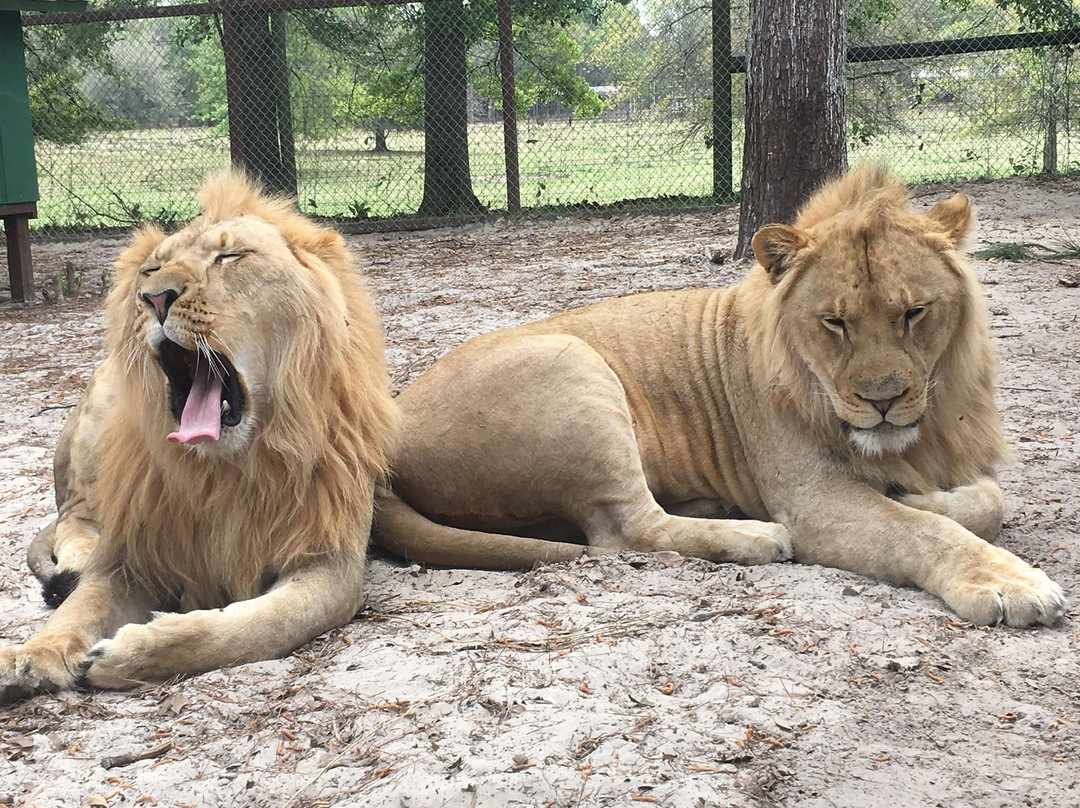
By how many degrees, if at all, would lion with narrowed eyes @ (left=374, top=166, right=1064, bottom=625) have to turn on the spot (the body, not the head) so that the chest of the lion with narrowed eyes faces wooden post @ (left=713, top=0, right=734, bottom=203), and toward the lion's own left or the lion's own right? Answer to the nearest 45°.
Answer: approximately 135° to the lion's own left

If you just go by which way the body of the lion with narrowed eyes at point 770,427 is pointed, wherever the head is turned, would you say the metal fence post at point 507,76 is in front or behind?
behind

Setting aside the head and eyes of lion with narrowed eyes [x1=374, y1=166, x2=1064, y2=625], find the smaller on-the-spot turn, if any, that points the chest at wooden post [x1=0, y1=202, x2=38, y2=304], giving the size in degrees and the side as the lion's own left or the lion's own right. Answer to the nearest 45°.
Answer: approximately 180°

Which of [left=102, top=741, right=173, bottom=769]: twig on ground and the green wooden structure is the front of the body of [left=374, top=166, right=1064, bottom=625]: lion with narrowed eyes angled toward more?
the twig on ground

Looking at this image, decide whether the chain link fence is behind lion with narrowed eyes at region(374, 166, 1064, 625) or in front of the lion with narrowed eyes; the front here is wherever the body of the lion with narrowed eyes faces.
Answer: behind

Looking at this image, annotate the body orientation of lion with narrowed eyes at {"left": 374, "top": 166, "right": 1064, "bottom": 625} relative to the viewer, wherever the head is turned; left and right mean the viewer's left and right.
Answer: facing the viewer and to the right of the viewer

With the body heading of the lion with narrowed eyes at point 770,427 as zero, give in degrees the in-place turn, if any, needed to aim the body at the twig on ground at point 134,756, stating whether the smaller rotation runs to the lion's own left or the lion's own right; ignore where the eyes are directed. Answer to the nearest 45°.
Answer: approximately 90° to the lion's own right

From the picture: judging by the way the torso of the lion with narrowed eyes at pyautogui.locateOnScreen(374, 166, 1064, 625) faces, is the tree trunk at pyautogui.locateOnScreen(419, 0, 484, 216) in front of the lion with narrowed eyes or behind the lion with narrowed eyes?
behind

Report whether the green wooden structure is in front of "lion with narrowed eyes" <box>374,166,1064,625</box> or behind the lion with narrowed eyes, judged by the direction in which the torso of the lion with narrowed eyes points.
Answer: behind

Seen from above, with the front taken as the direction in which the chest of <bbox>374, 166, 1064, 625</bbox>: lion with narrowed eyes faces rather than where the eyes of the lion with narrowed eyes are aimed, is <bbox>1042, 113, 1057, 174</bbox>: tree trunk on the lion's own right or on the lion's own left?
on the lion's own left
